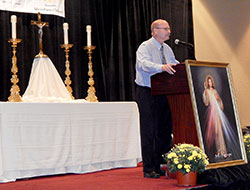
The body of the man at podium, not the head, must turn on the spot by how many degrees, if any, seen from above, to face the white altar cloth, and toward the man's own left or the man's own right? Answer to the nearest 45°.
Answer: approximately 180°

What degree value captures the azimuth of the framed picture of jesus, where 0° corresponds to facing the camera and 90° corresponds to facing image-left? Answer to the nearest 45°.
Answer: approximately 315°

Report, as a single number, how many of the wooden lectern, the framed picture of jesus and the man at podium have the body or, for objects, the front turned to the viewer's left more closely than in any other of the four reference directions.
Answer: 0

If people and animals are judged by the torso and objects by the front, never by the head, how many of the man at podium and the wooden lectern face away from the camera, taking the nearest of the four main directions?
0
